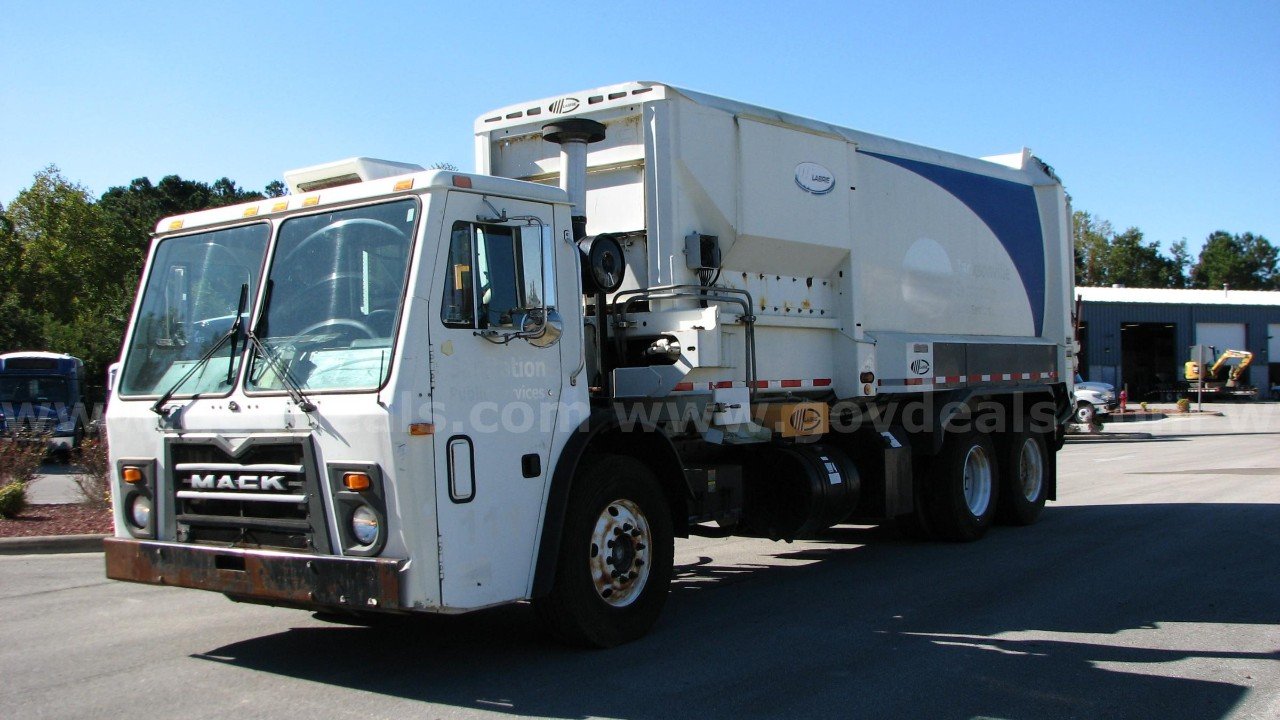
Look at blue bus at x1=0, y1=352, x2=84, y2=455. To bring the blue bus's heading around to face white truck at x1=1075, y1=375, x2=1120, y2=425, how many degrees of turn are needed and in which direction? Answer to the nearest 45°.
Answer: approximately 90° to its left

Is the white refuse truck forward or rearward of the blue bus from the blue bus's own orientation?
forward

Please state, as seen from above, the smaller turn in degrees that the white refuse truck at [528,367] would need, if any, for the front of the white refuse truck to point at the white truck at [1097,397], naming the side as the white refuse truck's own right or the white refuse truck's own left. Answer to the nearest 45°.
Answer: approximately 180°

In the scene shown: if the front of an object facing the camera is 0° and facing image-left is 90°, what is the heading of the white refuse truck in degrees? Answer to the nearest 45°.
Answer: approximately 45°

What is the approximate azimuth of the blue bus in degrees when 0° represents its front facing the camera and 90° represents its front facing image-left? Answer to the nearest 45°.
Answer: approximately 0°

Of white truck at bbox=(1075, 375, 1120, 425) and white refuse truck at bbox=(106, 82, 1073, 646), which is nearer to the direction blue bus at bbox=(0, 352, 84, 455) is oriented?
the white refuse truck

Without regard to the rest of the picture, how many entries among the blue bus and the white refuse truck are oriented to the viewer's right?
0

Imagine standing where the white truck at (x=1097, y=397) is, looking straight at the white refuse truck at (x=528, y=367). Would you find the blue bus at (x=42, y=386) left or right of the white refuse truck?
right
